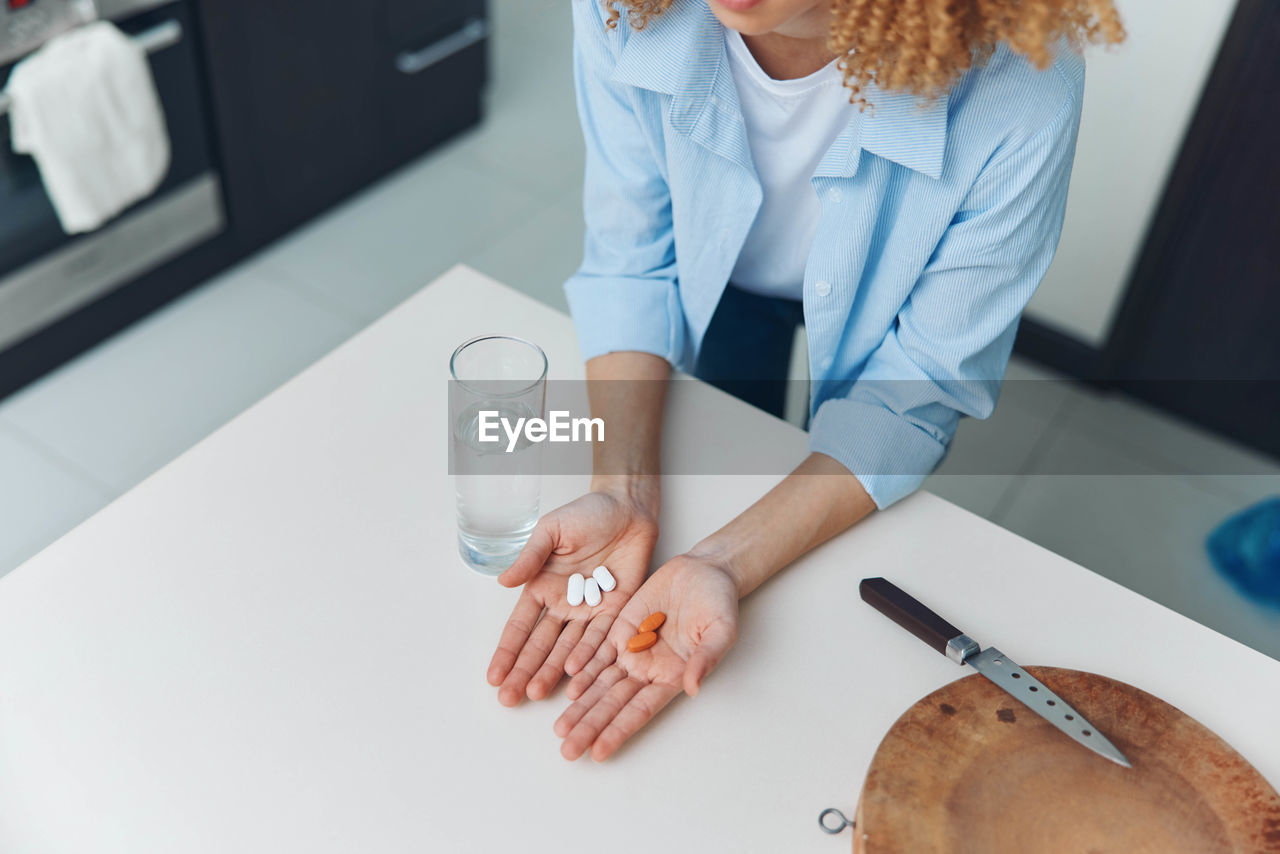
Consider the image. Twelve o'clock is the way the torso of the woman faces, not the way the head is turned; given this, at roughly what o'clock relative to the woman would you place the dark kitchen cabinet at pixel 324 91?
The dark kitchen cabinet is roughly at 3 o'clock from the woman.

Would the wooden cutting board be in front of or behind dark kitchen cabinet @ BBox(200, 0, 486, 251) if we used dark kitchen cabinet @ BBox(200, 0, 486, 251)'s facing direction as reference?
in front

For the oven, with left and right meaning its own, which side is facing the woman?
front

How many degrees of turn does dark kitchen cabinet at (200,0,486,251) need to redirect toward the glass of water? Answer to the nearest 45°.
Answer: approximately 45° to its right

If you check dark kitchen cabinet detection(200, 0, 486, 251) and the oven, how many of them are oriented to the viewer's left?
0

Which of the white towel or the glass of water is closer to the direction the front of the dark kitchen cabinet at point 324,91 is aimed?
the glass of water

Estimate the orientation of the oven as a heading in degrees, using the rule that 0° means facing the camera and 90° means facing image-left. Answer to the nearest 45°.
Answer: approximately 315°

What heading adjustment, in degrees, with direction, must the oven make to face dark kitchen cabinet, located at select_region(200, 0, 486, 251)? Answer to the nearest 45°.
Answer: approximately 90° to its left

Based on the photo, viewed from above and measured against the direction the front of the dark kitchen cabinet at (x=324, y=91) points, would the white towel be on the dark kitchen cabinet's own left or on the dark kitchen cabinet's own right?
on the dark kitchen cabinet's own right

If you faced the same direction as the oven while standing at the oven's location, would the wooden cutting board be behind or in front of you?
in front

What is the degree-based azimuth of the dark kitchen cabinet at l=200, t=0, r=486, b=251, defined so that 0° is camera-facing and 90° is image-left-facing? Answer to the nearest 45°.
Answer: approximately 315°

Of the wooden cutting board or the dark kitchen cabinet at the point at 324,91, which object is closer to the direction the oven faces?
the wooden cutting board

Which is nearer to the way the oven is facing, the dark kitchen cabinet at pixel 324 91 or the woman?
the woman
